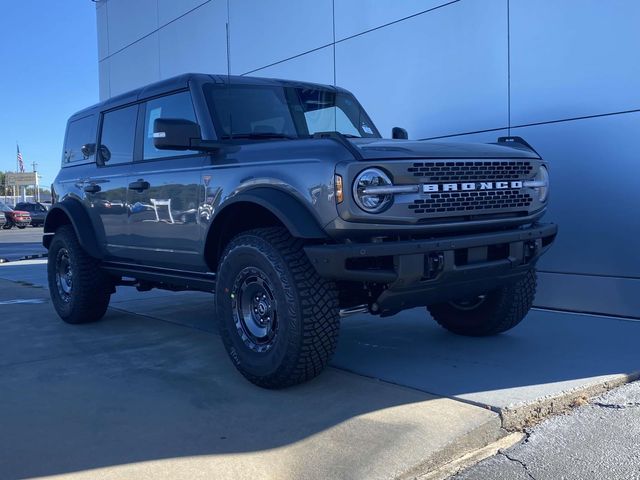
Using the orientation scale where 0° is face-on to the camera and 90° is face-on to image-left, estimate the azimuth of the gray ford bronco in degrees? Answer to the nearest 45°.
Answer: approximately 315°

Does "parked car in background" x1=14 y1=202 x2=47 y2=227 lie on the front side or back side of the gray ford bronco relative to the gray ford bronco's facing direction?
on the back side

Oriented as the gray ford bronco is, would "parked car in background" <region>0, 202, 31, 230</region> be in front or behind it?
behind

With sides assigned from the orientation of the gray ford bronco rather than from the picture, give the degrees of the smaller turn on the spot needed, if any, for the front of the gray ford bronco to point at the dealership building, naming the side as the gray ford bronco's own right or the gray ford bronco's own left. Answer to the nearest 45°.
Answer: approximately 90° to the gray ford bronco's own left
